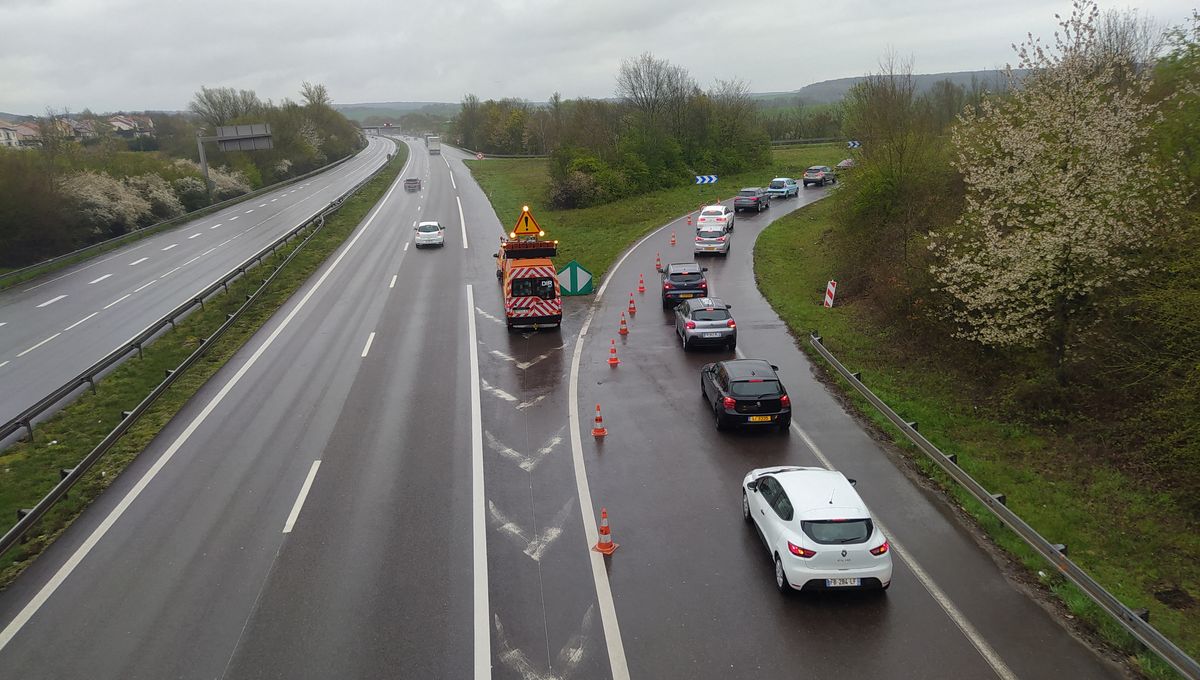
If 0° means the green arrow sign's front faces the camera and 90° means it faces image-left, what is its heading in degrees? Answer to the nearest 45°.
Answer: approximately 0°

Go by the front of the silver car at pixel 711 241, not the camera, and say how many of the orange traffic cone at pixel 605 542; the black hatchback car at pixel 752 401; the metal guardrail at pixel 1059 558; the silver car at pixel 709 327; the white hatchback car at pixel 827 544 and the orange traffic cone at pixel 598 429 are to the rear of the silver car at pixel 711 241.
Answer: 6

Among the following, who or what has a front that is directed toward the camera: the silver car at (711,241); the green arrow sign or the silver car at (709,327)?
the green arrow sign

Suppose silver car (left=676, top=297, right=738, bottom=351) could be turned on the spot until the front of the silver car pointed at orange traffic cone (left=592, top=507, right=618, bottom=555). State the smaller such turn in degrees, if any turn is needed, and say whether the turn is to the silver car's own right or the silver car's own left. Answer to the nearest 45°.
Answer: approximately 180°

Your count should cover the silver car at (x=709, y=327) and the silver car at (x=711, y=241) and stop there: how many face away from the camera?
2

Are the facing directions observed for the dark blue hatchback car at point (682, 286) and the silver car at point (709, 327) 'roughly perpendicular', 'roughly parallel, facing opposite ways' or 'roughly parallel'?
roughly parallel

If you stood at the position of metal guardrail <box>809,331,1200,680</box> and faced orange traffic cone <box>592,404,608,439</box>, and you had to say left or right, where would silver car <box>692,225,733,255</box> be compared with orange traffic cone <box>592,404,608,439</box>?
right

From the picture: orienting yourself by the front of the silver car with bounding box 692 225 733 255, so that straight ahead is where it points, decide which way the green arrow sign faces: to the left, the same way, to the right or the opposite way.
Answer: the opposite way

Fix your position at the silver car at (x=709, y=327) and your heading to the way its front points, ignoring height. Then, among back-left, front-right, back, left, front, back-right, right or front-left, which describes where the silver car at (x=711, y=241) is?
front

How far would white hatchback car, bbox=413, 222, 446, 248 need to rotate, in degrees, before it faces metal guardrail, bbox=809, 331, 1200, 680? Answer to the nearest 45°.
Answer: approximately 180°

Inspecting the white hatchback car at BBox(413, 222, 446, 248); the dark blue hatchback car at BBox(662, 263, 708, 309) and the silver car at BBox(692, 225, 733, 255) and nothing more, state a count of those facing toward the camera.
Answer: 0

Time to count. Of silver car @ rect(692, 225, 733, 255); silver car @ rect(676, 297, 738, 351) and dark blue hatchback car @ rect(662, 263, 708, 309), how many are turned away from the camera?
3

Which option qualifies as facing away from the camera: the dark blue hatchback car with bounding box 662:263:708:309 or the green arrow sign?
the dark blue hatchback car

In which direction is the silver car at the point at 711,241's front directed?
away from the camera

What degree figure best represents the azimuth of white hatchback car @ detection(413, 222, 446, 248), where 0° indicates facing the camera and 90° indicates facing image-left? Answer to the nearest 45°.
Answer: approximately 180°

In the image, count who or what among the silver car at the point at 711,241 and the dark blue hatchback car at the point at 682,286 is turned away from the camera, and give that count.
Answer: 2

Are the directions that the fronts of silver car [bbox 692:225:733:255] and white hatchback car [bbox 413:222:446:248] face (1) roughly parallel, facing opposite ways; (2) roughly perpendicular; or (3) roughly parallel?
roughly parallel
